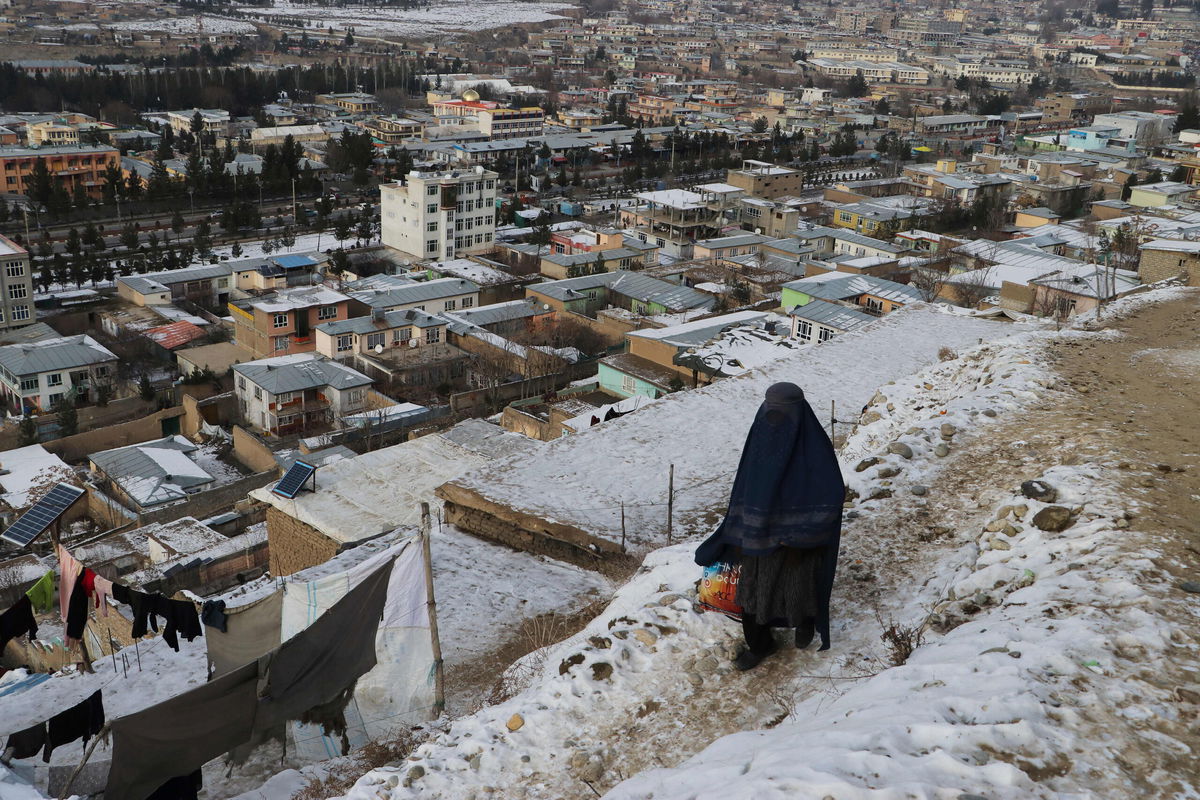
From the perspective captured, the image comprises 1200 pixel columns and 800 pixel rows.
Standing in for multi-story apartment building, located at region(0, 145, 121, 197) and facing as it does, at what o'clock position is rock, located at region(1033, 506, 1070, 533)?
The rock is roughly at 12 o'clock from the multi-story apartment building.

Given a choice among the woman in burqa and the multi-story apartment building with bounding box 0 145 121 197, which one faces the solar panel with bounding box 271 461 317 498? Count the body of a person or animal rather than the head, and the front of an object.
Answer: the multi-story apartment building

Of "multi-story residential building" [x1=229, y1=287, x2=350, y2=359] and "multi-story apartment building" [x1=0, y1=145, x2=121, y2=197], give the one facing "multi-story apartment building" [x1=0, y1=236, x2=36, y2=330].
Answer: "multi-story apartment building" [x1=0, y1=145, x2=121, y2=197]

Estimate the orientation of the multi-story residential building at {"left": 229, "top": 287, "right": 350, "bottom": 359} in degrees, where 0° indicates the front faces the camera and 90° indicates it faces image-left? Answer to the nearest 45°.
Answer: approximately 315°

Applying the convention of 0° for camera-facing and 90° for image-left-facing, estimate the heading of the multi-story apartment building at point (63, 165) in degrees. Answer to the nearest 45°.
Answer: approximately 0°
